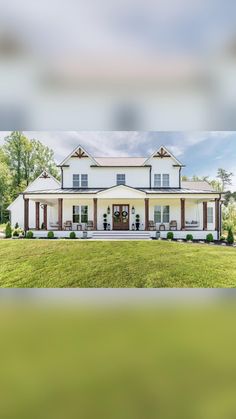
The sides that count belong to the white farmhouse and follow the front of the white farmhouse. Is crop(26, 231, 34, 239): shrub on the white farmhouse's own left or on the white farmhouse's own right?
on the white farmhouse's own right

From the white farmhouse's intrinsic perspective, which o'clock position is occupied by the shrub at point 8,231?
The shrub is roughly at 2 o'clock from the white farmhouse.

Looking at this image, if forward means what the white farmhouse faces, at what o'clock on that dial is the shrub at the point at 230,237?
The shrub is roughly at 10 o'clock from the white farmhouse.

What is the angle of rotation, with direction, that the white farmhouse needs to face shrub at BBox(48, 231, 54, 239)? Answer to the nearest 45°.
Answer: approximately 45° to its right

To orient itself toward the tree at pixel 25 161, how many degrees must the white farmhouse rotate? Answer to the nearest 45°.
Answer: approximately 135° to its right

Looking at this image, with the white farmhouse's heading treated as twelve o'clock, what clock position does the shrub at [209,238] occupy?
The shrub is roughly at 10 o'clock from the white farmhouse.

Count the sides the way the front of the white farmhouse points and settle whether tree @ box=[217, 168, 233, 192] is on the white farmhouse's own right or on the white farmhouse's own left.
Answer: on the white farmhouse's own left

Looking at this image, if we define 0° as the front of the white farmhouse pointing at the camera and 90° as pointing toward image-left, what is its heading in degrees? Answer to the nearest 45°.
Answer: approximately 0°
